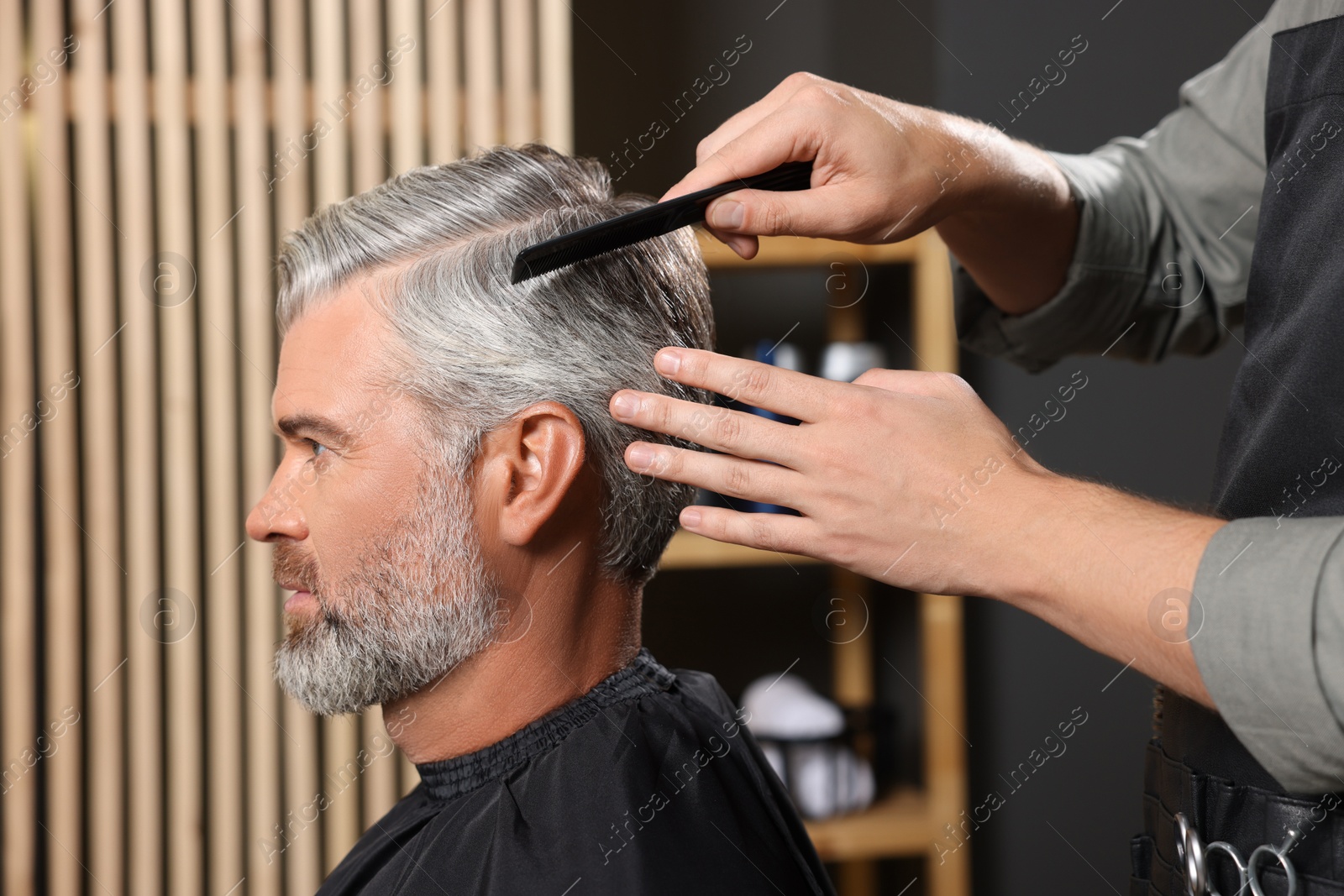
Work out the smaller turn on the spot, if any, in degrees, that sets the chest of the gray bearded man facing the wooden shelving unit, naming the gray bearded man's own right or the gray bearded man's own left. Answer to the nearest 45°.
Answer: approximately 135° to the gray bearded man's own right

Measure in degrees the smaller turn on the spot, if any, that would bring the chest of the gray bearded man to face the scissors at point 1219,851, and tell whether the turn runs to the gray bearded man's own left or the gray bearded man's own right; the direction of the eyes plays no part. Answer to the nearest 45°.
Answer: approximately 135° to the gray bearded man's own left

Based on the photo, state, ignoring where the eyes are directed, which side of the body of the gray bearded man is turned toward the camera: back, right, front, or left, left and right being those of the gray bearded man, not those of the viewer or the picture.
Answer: left

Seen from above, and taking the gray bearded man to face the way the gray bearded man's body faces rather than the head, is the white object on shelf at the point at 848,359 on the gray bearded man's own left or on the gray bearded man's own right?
on the gray bearded man's own right

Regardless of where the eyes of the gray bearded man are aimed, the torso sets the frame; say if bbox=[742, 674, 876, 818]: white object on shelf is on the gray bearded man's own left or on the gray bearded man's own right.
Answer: on the gray bearded man's own right
